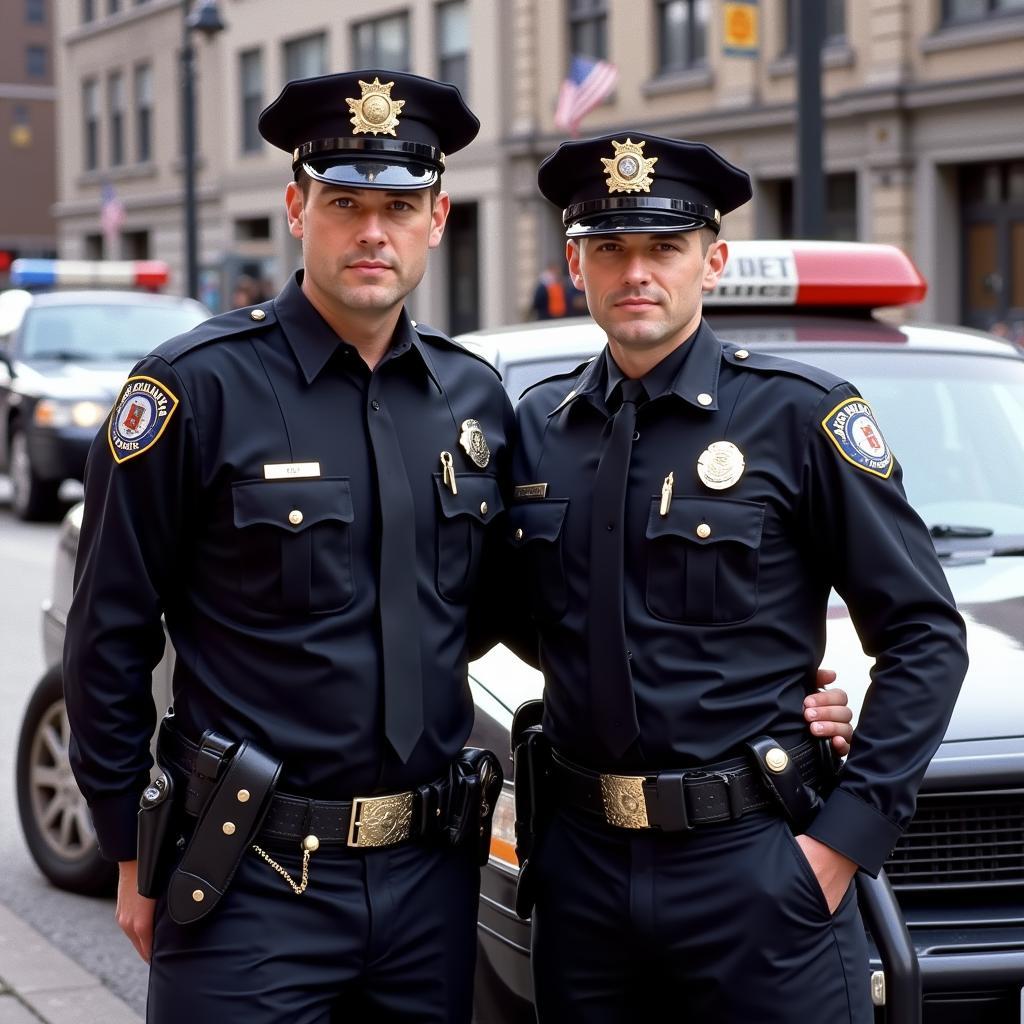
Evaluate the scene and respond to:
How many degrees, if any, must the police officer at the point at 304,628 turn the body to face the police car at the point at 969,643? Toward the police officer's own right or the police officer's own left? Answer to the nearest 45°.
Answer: approximately 90° to the police officer's own left

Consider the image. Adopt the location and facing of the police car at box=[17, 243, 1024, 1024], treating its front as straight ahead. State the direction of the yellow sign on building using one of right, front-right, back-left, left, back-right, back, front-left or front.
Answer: back-left

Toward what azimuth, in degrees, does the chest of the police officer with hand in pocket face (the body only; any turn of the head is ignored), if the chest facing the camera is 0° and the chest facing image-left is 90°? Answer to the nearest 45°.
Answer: approximately 45°

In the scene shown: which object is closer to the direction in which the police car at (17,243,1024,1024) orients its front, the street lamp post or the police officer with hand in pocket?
the police officer with hand in pocket

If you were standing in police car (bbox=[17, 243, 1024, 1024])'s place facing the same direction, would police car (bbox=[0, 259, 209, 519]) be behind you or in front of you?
behind

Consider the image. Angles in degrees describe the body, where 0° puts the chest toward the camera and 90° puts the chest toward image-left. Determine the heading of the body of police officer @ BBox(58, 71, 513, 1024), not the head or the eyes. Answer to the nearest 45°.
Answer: approximately 315°

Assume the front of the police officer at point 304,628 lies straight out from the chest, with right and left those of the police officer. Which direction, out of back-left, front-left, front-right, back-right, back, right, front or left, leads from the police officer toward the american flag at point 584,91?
back-left

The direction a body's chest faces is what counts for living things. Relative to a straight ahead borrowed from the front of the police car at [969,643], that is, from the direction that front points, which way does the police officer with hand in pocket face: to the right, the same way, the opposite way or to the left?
to the right

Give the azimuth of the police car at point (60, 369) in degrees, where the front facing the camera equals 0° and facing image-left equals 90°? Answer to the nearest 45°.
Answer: approximately 315°
